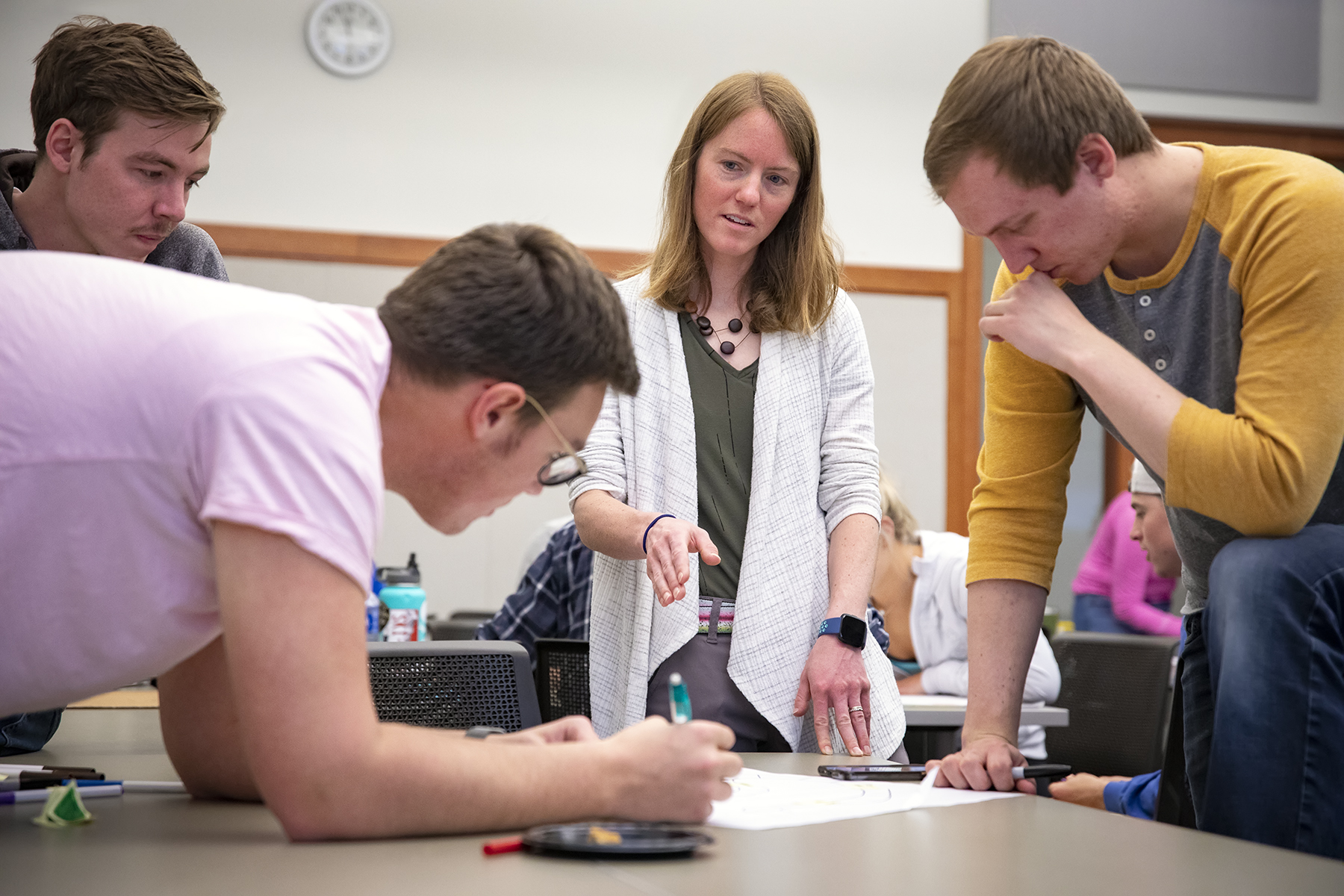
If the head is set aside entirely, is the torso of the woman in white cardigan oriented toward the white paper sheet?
yes

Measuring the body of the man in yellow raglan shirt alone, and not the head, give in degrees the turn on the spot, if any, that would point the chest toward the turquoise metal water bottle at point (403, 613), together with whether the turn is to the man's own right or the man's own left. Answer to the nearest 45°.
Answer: approximately 90° to the man's own right

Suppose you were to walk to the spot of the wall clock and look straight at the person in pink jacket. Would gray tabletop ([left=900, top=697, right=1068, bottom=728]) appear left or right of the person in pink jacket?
right

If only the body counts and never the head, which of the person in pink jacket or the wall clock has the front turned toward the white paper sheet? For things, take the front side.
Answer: the wall clock

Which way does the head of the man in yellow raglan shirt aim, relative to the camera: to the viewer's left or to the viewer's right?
to the viewer's left

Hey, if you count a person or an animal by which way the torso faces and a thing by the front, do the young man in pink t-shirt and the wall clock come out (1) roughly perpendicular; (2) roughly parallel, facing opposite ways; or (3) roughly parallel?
roughly perpendicular

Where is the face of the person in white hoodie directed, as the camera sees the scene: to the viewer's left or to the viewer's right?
to the viewer's left

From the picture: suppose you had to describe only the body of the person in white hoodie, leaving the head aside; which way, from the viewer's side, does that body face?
to the viewer's left
